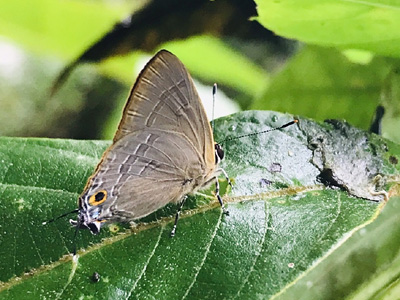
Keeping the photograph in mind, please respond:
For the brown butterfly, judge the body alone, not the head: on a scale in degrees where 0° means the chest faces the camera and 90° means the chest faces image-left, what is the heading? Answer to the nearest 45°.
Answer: approximately 270°

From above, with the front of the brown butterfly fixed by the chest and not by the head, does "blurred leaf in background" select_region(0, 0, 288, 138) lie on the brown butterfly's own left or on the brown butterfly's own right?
on the brown butterfly's own left
